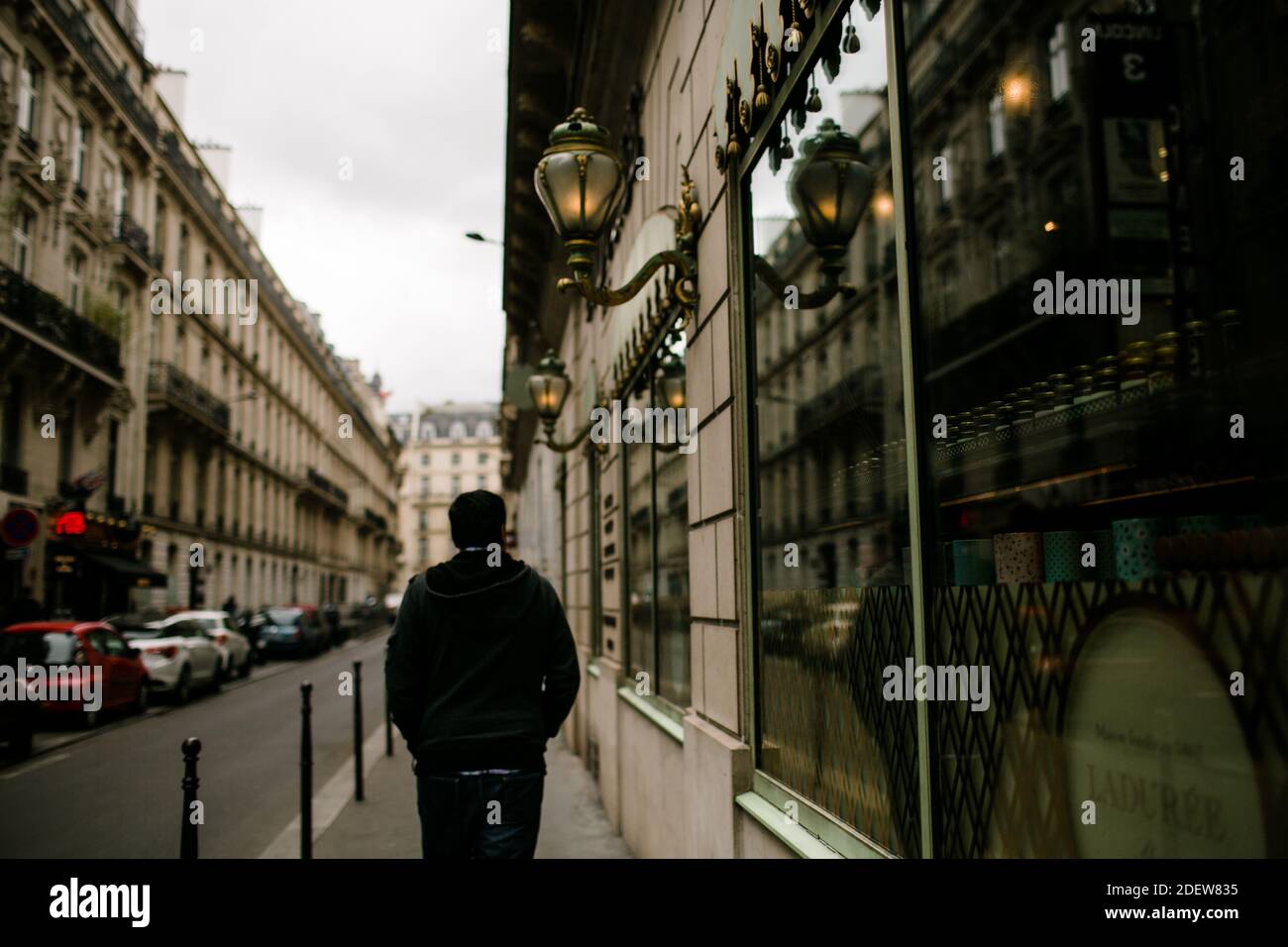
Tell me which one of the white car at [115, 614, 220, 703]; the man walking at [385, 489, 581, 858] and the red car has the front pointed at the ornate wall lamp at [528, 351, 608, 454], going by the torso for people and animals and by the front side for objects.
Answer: the man walking

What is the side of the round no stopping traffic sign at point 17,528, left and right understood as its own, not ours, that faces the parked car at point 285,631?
back

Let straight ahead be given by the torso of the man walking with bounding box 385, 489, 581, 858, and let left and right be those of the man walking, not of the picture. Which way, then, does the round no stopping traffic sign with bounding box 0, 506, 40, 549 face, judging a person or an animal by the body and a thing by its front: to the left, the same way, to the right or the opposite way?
the opposite way

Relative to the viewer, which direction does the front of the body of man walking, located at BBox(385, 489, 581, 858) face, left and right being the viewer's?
facing away from the viewer

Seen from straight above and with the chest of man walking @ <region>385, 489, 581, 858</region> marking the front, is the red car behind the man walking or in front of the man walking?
in front

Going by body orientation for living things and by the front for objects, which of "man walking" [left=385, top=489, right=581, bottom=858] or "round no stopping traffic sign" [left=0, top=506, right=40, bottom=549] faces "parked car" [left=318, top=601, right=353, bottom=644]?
the man walking

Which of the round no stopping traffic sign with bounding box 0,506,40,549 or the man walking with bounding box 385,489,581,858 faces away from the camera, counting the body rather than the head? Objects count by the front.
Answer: the man walking

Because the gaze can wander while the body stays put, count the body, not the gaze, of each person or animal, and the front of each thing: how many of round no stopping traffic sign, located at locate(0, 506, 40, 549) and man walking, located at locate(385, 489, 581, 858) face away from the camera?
1

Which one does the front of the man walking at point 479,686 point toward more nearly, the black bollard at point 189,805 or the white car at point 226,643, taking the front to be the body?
the white car
